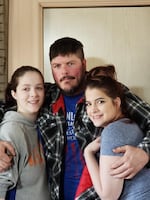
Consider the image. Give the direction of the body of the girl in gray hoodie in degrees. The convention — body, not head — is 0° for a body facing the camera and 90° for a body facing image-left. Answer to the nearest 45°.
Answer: approximately 315°
